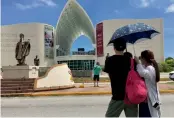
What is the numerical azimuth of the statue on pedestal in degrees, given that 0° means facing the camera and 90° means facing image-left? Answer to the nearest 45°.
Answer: approximately 315°

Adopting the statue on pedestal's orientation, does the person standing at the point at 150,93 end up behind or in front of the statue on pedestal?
in front
